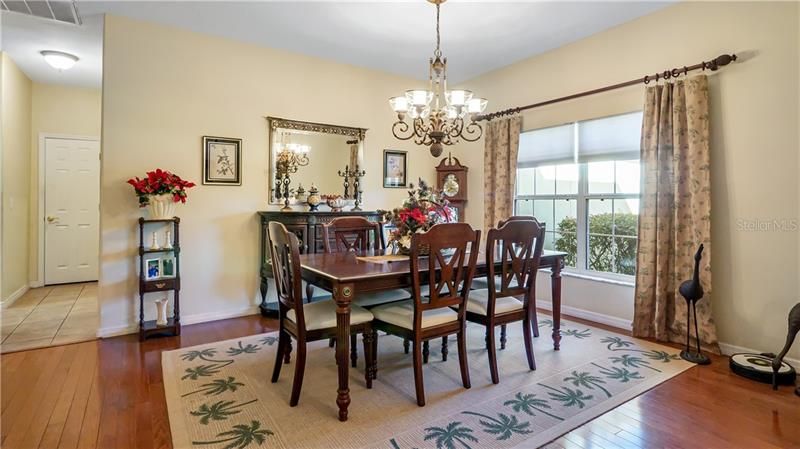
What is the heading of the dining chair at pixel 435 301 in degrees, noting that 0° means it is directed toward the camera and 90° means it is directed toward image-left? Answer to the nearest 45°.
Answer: approximately 135°

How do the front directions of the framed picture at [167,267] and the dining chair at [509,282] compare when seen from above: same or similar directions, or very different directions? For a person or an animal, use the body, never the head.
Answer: very different directions

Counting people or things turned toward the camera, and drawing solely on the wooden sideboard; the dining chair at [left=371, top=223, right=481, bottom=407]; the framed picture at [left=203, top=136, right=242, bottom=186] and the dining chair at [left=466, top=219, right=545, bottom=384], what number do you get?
2

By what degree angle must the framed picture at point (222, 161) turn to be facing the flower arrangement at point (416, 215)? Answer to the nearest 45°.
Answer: approximately 45° to its left

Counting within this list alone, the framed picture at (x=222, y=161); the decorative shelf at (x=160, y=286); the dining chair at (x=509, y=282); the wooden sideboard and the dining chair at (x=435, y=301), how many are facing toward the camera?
3

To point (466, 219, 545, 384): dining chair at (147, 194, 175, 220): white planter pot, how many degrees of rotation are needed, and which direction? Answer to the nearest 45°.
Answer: approximately 45° to its left

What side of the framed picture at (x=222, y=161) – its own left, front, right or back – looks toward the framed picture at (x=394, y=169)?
left

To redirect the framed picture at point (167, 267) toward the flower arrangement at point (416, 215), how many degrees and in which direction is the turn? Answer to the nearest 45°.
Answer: approximately 45° to its left

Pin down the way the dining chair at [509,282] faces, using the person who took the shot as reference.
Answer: facing away from the viewer and to the left of the viewer
